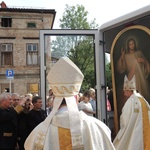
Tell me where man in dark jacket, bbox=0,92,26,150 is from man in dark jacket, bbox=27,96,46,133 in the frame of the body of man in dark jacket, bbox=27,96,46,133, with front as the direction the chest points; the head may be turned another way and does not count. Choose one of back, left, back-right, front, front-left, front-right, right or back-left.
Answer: right

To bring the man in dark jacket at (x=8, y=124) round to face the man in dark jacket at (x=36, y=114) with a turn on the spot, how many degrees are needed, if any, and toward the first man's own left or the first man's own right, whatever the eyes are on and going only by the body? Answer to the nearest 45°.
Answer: approximately 45° to the first man's own left

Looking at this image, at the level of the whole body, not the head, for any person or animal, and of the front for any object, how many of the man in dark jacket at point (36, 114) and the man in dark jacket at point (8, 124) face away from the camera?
0

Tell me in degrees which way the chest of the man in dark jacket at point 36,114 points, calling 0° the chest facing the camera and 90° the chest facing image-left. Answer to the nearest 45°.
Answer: approximately 315°
